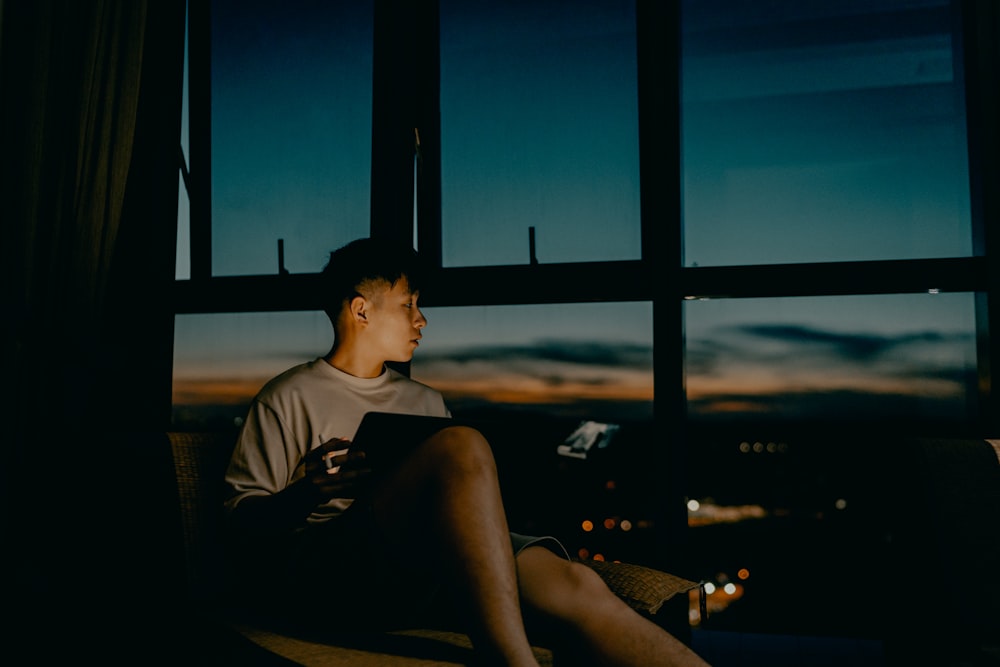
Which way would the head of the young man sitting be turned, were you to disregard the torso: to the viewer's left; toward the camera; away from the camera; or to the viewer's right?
to the viewer's right

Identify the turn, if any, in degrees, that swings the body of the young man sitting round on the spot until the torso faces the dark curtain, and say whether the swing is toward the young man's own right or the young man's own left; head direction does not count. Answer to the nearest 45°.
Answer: approximately 180°

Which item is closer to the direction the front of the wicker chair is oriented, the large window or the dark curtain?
the large window

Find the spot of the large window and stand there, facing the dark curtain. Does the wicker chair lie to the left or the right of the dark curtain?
left

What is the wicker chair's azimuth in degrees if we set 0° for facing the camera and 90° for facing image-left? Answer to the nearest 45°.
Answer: approximately 270°

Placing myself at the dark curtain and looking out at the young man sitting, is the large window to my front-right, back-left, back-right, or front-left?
front-left

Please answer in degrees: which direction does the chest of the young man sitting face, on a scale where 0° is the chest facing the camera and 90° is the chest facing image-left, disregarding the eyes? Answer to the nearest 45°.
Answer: approximately 315°
